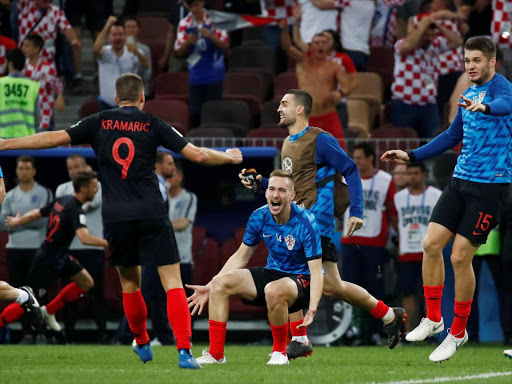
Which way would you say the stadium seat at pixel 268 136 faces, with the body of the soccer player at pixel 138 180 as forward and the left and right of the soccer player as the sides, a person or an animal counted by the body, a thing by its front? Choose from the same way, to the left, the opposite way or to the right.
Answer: the opposite way

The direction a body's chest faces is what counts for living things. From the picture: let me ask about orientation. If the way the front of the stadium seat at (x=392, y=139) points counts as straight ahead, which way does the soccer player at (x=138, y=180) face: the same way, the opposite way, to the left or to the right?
the opposite way

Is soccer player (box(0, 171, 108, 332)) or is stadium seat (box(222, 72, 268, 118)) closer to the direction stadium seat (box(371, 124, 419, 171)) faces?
the soccer player

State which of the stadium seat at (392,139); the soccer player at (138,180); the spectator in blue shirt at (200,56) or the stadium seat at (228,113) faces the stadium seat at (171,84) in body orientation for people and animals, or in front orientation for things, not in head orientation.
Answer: the soccer player

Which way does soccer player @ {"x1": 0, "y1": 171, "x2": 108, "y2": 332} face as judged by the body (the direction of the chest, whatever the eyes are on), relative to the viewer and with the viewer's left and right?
facing away from the viewer and to the right of the viewer

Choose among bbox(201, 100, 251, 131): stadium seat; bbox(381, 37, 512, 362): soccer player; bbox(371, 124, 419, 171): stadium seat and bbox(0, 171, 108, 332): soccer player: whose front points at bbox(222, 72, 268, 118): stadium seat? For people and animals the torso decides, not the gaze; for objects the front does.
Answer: bbox(0, 171, 108, 332): soccer player

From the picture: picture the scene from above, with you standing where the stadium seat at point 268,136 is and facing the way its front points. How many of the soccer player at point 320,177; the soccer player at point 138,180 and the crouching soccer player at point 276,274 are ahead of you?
3

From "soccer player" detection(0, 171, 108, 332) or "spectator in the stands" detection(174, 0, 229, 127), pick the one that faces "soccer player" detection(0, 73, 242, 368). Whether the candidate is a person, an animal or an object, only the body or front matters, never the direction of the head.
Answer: the spectator in the stands

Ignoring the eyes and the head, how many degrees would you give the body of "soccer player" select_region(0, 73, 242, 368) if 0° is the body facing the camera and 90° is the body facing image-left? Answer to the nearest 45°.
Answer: approximately 180°
